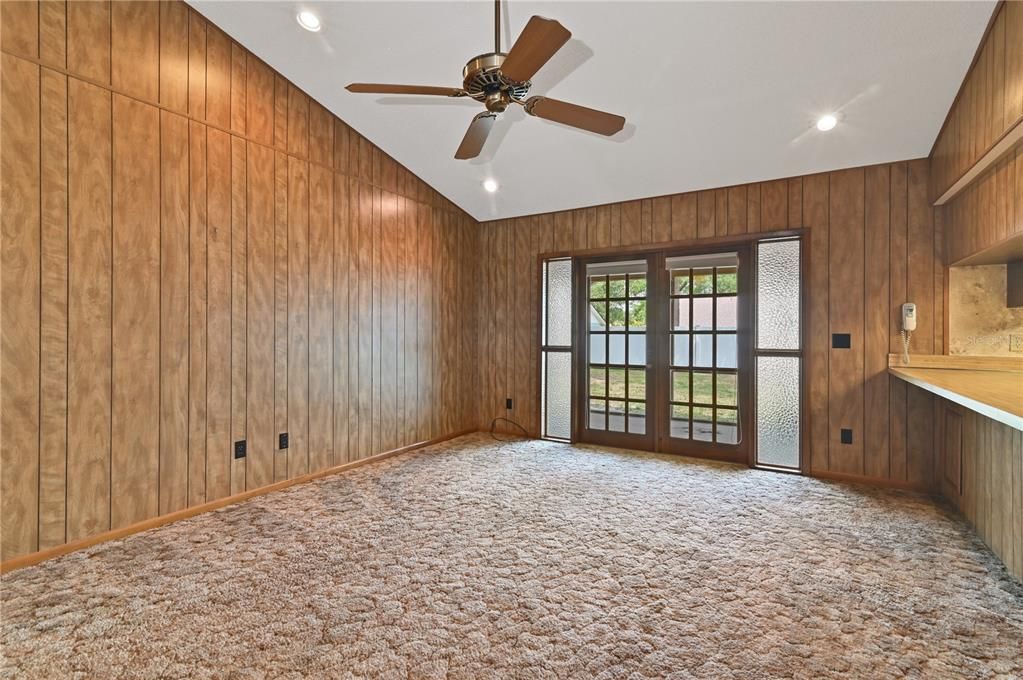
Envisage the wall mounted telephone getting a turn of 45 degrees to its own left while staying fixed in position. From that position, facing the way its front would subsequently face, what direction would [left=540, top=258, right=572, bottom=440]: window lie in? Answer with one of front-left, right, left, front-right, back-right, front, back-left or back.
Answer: back-right

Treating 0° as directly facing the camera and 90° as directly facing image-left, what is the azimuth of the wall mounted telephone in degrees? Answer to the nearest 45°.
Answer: approximately 0°

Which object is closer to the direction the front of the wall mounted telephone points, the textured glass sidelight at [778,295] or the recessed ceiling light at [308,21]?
the recessed ceiling light

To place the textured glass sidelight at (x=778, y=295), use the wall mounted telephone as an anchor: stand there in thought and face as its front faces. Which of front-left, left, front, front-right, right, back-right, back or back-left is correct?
right

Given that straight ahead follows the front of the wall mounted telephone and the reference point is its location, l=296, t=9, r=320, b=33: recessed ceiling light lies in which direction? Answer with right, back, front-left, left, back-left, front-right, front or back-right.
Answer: front-right

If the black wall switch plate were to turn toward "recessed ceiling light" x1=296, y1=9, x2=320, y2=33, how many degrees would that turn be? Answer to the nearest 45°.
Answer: approximately 45° to its right

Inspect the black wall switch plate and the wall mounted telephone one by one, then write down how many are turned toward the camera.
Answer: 2

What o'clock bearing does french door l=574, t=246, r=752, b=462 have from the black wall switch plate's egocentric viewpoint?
The french door is roughly at 3 o'clock from the black wall switch plate.

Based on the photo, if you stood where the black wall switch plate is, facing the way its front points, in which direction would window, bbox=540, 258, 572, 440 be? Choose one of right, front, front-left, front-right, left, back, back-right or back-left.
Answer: right

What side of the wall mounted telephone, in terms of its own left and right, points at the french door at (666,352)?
right
